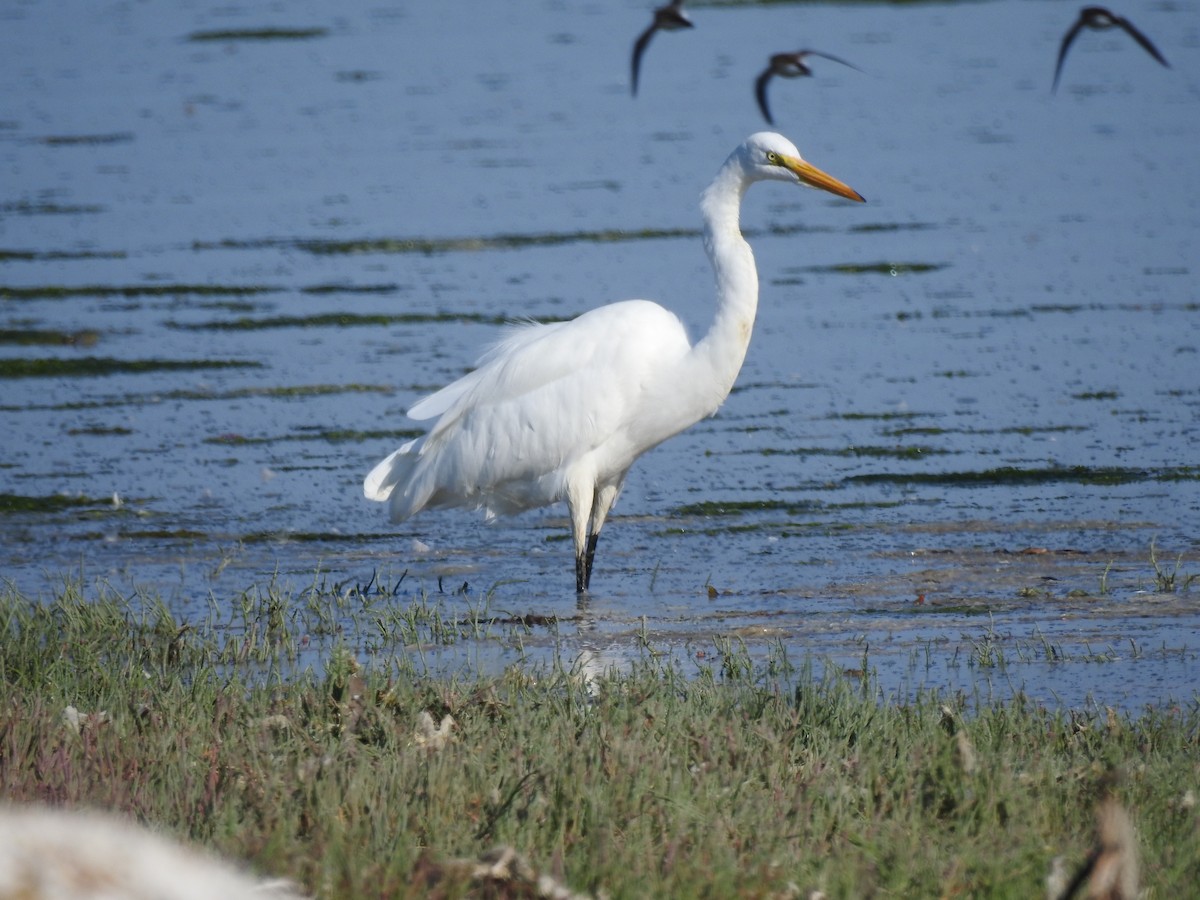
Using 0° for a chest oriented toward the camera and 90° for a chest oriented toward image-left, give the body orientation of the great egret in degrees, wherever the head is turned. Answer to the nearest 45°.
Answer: approximately 270°
